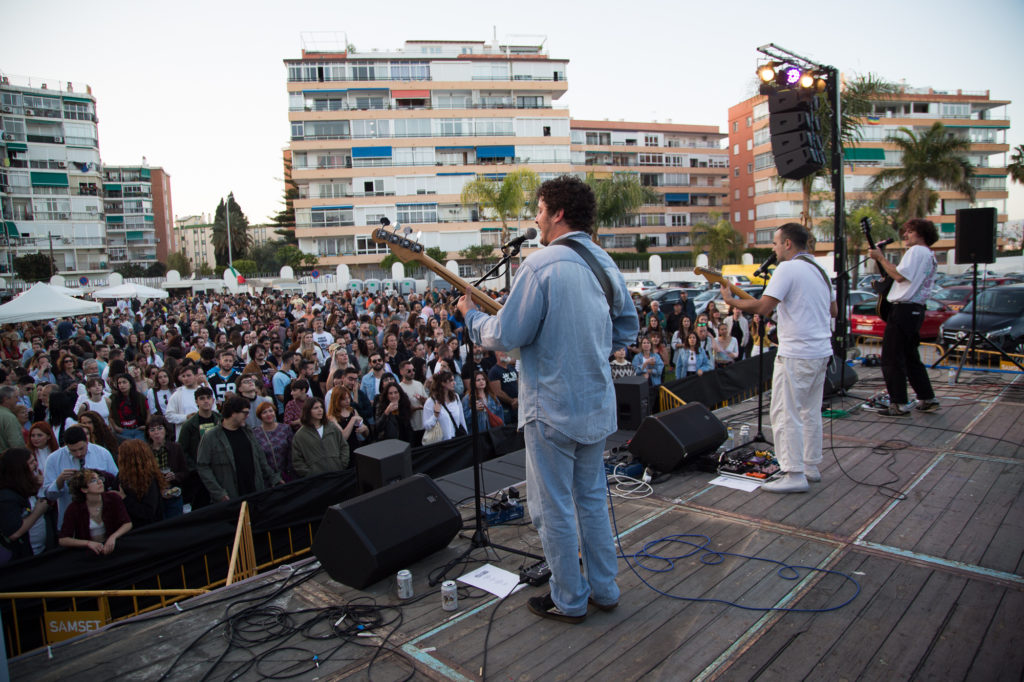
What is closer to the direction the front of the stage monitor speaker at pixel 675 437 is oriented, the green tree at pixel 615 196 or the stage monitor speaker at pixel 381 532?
the stage monitor speaker

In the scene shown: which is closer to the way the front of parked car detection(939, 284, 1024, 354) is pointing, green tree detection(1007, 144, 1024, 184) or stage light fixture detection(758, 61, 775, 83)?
the stage light fixture

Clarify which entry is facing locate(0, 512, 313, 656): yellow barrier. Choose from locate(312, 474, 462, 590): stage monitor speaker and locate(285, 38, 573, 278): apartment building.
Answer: the apartment building

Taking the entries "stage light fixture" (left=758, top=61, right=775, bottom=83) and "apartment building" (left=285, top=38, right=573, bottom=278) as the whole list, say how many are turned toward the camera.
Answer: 2

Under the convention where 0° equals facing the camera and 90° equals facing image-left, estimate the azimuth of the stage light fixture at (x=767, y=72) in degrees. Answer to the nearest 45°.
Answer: approximately 0°

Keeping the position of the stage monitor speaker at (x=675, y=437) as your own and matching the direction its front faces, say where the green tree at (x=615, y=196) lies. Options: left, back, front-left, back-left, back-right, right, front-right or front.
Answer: back-left

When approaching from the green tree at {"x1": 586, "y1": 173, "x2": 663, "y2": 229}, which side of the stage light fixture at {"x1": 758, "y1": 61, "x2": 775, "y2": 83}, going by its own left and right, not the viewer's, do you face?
back

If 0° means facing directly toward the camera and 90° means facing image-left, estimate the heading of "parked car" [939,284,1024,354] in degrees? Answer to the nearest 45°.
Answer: approximately 45°

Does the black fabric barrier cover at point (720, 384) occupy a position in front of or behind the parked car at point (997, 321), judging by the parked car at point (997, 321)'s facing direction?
in front

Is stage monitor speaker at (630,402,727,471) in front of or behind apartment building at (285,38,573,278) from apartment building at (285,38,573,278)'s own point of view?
in front

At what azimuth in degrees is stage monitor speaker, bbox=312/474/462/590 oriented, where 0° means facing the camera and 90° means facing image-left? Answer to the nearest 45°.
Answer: approximately 315°

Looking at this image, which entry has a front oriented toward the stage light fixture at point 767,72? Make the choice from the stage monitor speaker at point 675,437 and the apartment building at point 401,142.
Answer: the apartment building

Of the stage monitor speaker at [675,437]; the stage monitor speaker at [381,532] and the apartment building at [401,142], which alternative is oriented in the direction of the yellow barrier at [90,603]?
the apartment building
